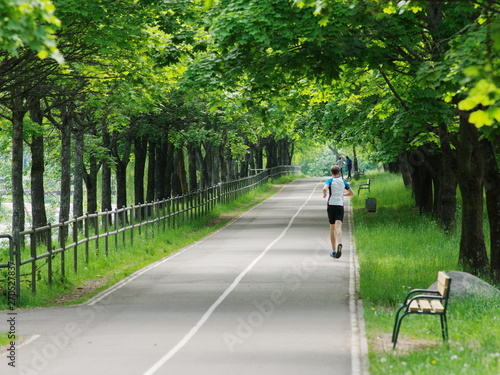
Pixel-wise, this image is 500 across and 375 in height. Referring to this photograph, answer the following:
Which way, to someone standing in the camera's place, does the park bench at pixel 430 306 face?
facing to the left of the viewer

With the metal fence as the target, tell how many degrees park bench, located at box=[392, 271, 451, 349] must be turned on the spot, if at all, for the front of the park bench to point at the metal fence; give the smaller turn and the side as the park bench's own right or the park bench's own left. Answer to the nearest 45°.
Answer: approximately 45° to the park bench's own right
